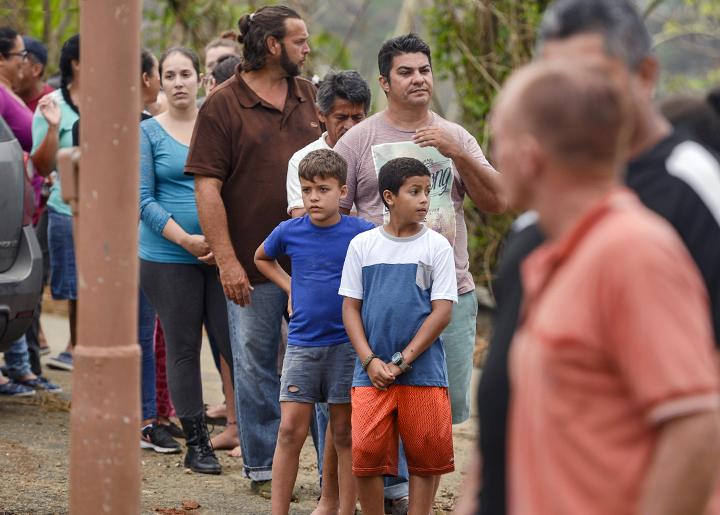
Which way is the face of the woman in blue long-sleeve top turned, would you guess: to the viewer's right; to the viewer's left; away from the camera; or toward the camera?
toward the camera

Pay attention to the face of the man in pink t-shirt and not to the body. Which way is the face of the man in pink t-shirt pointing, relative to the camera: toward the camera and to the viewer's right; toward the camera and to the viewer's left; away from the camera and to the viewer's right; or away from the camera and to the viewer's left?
toward the camera and to the viewer's right

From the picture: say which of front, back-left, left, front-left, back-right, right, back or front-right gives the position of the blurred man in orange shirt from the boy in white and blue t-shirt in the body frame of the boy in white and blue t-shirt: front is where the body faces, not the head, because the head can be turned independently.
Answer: front

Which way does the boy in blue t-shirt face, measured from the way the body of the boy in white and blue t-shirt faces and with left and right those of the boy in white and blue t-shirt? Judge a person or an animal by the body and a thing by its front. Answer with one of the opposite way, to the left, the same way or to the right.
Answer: the same way

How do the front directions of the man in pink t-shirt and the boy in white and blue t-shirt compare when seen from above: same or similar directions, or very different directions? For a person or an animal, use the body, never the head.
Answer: same or similar directions

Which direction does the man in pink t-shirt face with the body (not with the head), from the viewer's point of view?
toward the camera

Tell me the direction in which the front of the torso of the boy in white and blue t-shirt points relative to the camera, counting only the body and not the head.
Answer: toward the camera

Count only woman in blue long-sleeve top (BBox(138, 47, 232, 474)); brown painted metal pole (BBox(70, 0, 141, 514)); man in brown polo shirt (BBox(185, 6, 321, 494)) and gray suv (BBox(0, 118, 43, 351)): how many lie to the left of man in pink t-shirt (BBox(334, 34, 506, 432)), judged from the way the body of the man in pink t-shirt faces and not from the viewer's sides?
0

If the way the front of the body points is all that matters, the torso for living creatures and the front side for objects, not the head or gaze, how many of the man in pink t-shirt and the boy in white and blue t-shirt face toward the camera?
2

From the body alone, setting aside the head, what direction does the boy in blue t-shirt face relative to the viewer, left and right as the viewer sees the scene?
facing the viewer

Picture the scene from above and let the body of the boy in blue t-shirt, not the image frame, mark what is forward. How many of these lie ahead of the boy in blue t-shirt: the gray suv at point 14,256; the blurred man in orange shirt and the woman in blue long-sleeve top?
1

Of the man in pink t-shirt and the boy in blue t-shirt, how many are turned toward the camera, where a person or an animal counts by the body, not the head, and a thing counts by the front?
2

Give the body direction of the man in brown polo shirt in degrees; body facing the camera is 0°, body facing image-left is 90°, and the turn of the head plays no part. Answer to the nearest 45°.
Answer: approximately 315°

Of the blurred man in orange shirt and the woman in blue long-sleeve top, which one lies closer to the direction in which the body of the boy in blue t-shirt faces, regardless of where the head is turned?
the blurred man in orange shirt

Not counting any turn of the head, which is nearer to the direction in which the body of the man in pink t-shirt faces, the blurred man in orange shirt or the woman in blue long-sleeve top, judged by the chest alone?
the blurred man in orange shirt

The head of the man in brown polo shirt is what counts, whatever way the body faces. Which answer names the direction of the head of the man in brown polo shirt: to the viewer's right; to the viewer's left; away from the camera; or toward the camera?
to the viewer's right
